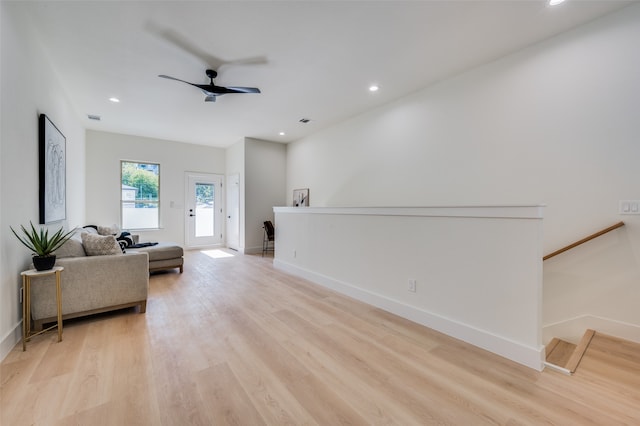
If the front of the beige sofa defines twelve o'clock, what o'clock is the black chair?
The black chair is roughly at 11 o'clock from the beige sofa.

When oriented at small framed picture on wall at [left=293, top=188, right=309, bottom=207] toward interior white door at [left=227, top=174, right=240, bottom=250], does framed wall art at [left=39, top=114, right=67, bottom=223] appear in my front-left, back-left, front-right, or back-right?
front-left

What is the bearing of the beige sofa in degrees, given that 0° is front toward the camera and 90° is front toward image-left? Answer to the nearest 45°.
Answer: approximately 270°

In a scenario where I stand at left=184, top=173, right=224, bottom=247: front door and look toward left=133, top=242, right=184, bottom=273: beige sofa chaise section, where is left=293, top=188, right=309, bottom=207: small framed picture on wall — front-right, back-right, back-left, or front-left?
front-left

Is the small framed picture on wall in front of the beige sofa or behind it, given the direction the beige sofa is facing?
in front

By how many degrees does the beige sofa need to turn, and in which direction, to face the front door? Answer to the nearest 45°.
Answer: approximately 45° to its left

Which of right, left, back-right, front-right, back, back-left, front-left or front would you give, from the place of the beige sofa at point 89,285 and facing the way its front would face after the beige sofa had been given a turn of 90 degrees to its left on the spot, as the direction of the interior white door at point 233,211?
front-right
